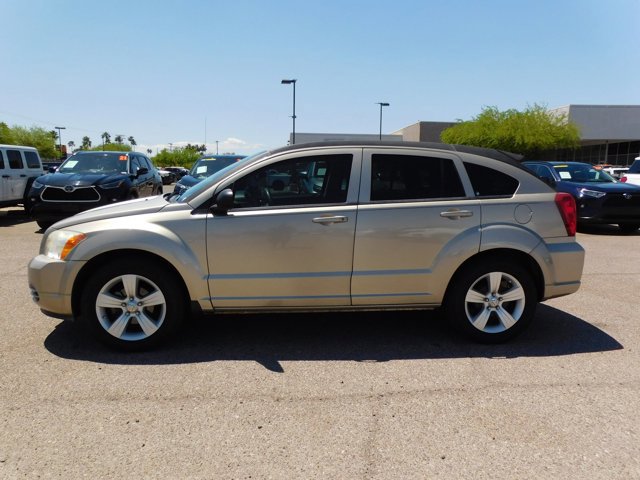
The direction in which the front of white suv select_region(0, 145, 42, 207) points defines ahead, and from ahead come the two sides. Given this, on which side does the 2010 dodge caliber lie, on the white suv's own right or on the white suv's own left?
on the white suv's own left

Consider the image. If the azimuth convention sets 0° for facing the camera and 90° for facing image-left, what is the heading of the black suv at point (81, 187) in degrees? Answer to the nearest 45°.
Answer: approximately 45°

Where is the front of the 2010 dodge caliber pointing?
to the viewer's left

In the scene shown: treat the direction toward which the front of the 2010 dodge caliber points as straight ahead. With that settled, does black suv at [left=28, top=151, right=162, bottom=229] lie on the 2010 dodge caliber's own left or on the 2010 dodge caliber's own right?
on the 2010 dodge caliber's own right

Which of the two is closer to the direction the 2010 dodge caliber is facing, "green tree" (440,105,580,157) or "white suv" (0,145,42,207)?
the white suv

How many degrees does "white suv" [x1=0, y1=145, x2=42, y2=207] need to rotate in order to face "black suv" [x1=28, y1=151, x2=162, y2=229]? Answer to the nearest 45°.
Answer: approximately 45° to its left

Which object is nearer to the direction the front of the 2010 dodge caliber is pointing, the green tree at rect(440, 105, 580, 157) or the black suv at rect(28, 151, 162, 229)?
the black suv

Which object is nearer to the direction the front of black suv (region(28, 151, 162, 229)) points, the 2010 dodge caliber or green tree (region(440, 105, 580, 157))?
the 2010 dodge caliber
